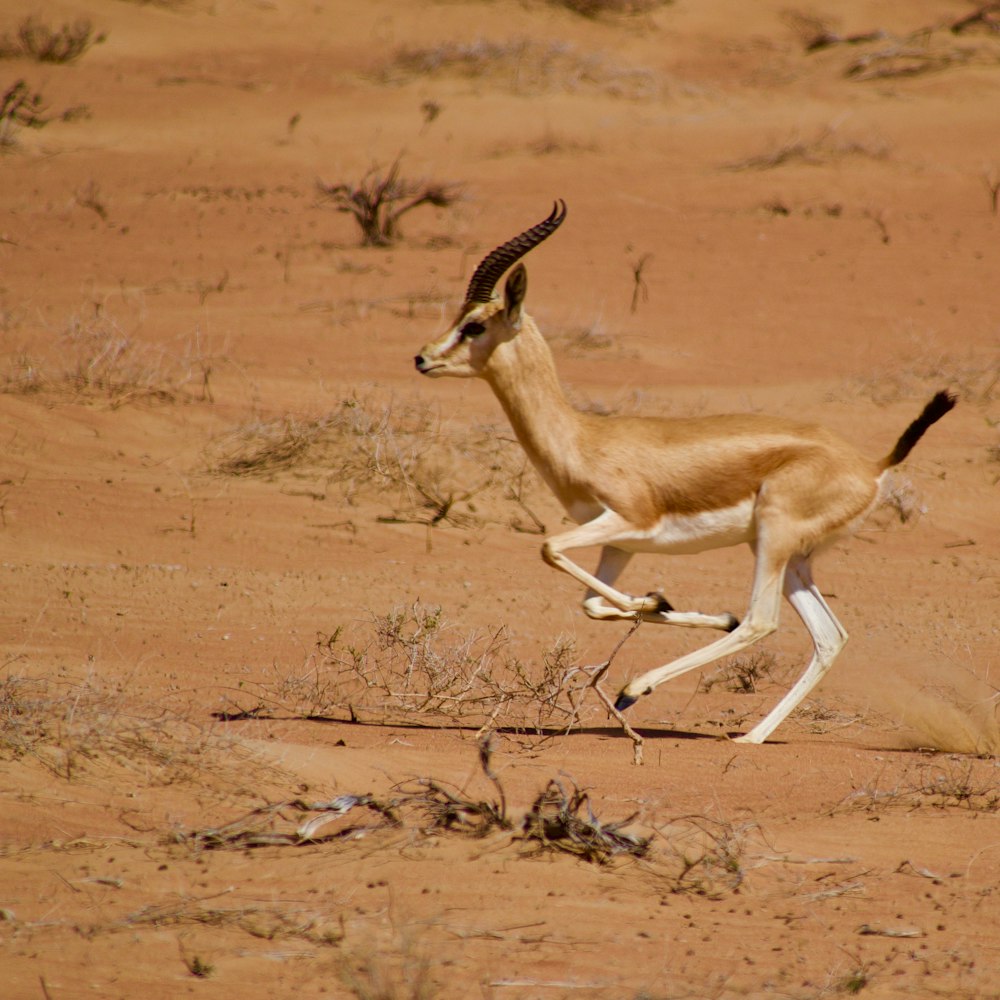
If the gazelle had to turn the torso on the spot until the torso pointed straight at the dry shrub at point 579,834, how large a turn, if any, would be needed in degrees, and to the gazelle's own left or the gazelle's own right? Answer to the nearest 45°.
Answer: approximately 90° to the gazelle's own left

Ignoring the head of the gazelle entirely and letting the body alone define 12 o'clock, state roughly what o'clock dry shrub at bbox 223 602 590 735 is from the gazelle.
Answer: The dry shrub is roughly at 11 o'clock from the gazelle.

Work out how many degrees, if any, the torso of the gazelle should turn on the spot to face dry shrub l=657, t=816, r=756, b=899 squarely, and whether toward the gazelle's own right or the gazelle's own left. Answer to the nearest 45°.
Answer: approximately 90° to the gazelle's own left

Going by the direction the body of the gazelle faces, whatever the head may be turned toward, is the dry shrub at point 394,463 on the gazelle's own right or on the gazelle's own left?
on the gazelle's own right

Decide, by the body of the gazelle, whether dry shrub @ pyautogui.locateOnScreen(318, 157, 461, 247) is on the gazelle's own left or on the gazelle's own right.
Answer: on the gazelle's own right

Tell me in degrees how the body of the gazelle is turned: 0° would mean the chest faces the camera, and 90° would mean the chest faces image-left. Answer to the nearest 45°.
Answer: approximately 90°

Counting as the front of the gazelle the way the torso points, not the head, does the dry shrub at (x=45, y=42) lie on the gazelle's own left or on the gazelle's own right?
on the gazelle's own right
